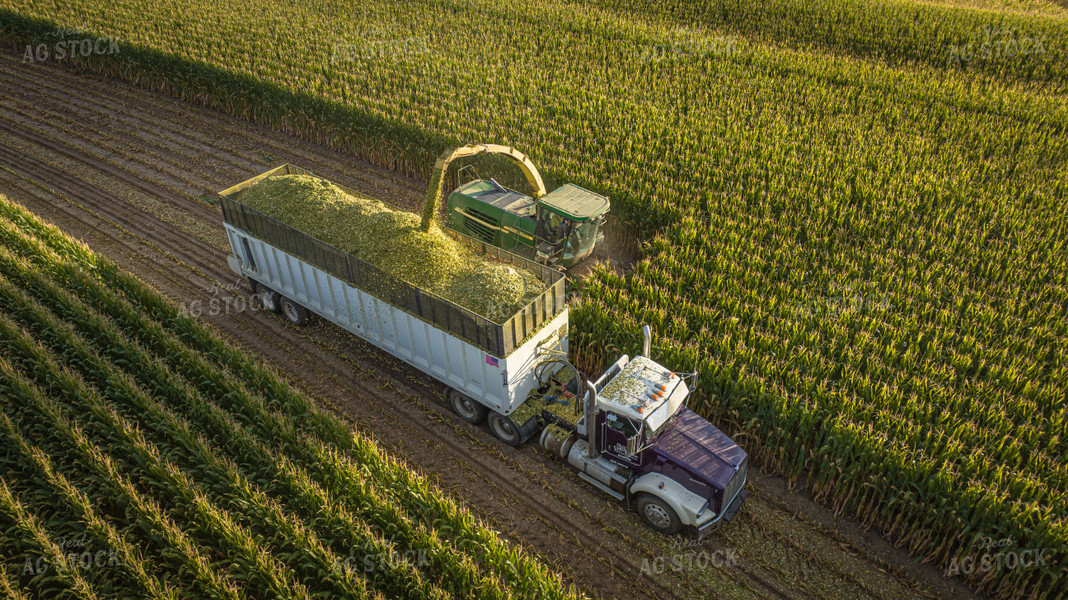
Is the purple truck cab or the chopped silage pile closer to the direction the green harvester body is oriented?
the purple truck cab

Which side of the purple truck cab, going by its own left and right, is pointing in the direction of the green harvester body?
back

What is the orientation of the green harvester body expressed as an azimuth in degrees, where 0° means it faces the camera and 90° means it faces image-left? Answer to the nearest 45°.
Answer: approximately 315°

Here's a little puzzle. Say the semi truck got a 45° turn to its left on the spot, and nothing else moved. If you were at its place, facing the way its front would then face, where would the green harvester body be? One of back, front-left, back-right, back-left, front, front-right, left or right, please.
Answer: left

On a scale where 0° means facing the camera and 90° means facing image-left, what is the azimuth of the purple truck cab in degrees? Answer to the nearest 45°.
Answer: approximately 315°

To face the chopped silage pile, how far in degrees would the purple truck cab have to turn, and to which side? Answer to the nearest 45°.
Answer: approximately 180°
